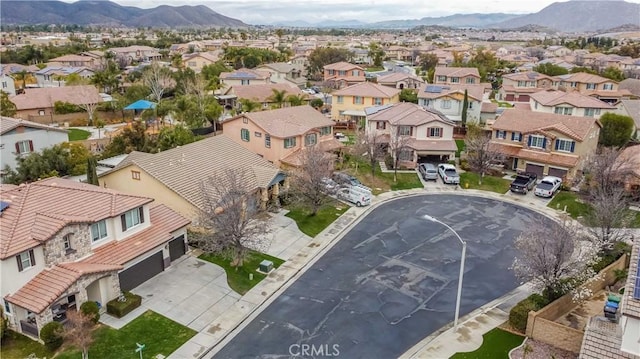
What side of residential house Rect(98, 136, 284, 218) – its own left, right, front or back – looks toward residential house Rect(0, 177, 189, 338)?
right

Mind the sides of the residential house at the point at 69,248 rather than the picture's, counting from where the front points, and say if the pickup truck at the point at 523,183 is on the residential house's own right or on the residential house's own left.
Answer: on the residential house's own left

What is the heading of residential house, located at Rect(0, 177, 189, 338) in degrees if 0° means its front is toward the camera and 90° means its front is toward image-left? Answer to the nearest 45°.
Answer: approximately 315°

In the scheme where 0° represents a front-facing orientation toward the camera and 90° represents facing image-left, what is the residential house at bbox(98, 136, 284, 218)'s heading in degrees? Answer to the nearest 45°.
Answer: approximately 315°

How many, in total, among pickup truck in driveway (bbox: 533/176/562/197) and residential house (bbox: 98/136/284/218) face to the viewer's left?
0

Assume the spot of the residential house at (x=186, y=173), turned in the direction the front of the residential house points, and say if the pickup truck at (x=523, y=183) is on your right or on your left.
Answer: on your left

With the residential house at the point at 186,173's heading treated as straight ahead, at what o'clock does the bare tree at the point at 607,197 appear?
The bare tree is roughly at 11 o'clock from the residential house.

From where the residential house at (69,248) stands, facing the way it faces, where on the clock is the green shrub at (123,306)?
The green shrub is roughly at 12 o'clock from the residential house.

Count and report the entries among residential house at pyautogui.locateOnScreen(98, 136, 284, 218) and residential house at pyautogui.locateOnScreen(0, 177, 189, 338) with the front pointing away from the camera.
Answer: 0
